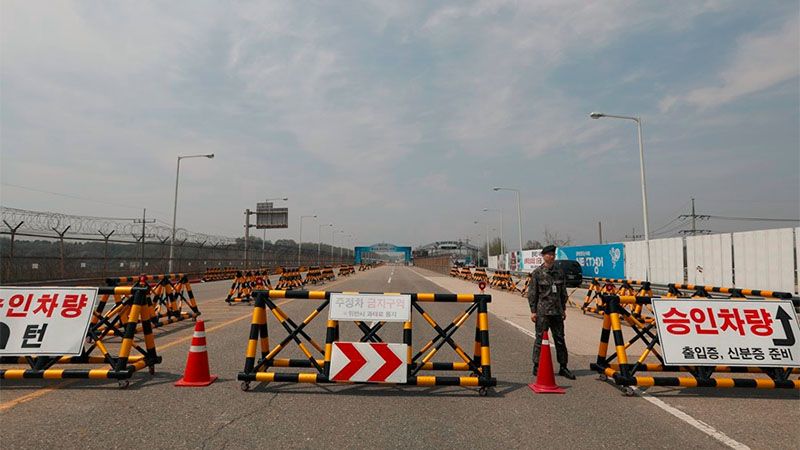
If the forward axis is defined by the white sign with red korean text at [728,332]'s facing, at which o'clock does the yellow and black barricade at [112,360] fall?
The yellow and black barricade is roughly at 2 o'clock from the white sign with red korean text.

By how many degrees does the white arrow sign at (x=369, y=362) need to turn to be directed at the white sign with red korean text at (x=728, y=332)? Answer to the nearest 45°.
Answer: approximately 90° to its left

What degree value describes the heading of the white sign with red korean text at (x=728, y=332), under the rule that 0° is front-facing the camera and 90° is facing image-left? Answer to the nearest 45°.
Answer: approximately 0°

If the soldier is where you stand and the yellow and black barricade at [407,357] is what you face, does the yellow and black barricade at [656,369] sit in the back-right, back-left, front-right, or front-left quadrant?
back-left

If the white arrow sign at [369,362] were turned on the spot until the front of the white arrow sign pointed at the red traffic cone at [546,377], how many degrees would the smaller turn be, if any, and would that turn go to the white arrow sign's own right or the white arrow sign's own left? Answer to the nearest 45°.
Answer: approximately 90° to the white arrow sign's own left

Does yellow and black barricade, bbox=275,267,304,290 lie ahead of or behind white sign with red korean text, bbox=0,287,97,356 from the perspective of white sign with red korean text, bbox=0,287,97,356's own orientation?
behind

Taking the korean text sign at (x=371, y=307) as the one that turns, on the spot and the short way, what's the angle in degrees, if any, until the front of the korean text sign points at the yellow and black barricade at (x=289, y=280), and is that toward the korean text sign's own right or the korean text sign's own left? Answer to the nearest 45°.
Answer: approximately 180°

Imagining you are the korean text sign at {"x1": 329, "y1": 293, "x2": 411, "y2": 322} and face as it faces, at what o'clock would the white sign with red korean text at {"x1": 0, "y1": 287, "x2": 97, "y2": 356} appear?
The white sign with red korean text is roughly at 3 o'clock from the korean text sign.
